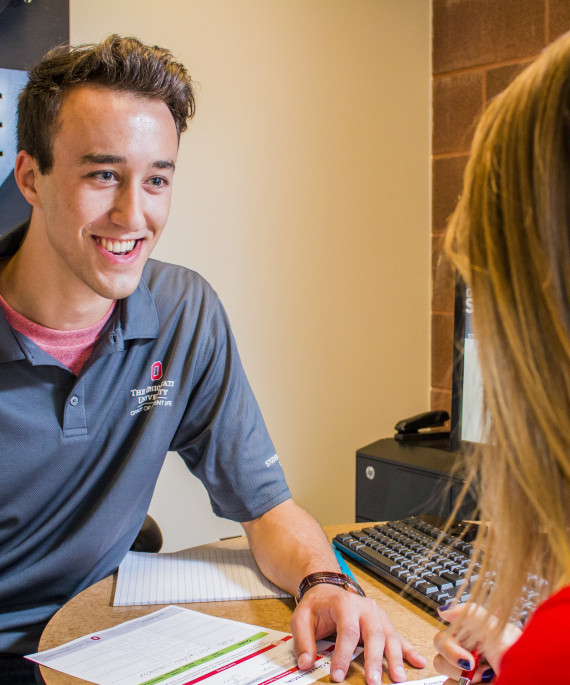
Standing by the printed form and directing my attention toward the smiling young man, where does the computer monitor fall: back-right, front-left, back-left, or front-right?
front-right

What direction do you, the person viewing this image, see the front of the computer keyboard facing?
facing the viewer and to the left of the viewer

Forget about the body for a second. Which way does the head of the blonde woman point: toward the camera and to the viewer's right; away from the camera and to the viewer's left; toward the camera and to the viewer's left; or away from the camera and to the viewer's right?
away from the camera and to the viewer's left

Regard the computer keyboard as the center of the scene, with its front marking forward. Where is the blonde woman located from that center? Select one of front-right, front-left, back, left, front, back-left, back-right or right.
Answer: front-left

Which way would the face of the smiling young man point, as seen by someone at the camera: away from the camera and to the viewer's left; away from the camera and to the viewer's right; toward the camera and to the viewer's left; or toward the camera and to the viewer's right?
toward the camera and to the viewer's right

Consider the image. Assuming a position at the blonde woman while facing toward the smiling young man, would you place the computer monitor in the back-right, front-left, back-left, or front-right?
front-right
